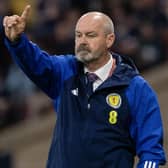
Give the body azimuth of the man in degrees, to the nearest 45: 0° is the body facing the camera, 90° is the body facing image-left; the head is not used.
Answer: approximately 45°

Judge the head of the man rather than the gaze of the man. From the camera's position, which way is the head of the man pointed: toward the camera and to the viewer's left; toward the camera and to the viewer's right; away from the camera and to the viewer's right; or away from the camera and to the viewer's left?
toward the camera and to the viewer's left
